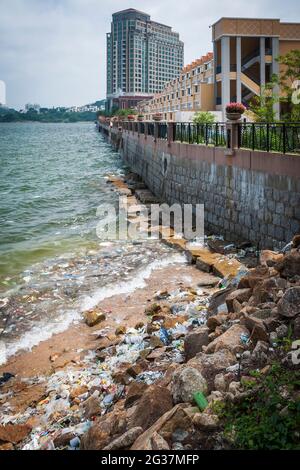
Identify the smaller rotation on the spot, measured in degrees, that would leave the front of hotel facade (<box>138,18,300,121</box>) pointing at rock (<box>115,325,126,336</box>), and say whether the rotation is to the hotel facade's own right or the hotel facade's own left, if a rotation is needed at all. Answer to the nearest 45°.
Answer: approximately 45° to the hotel facade's own left

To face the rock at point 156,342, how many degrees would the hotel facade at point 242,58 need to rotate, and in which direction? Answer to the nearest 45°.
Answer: approximately 45° to its left

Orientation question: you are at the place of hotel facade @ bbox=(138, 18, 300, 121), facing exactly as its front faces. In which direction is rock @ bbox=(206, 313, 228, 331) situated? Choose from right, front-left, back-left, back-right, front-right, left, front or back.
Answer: front-left

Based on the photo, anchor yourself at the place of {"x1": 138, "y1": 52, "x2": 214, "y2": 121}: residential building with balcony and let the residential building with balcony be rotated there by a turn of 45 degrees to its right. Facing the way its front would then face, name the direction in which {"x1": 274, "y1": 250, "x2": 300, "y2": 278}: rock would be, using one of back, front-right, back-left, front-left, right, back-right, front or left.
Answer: left

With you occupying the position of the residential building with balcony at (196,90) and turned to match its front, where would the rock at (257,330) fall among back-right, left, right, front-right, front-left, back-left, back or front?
front-left

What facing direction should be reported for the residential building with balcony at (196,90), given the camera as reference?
facing the viewer and to the left of the viewer

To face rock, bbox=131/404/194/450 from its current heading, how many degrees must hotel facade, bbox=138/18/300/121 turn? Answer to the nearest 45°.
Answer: approximately 45° to its left

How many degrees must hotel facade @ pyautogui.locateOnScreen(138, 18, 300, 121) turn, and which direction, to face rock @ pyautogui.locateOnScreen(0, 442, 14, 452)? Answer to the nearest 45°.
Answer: approximately 45° to its left

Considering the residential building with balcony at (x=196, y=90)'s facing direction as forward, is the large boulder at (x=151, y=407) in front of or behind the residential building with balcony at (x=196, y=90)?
in front

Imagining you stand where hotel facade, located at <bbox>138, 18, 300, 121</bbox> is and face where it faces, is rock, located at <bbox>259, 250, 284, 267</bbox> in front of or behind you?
in front

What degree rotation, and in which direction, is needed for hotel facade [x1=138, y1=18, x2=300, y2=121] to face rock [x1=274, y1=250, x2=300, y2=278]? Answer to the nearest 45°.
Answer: approximately 45° to its left
